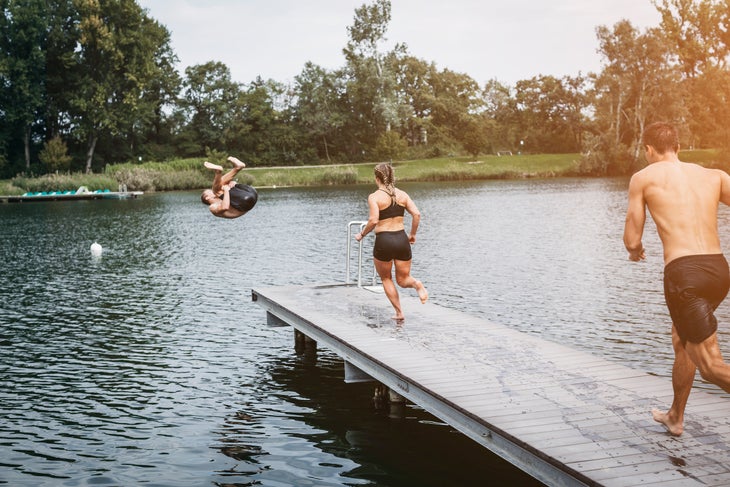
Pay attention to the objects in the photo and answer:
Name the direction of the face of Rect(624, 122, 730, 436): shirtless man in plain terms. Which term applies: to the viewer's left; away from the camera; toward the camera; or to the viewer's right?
away from the camera

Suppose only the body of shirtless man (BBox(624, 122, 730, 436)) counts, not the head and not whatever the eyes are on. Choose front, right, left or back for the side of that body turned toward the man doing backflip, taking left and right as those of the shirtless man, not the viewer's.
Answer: front

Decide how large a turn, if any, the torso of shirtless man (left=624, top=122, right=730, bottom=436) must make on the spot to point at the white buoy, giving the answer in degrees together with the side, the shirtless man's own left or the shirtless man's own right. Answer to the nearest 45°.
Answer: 0° — they already face it

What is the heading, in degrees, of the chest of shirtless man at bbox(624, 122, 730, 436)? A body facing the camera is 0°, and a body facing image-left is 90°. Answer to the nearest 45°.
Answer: approximately 135°
